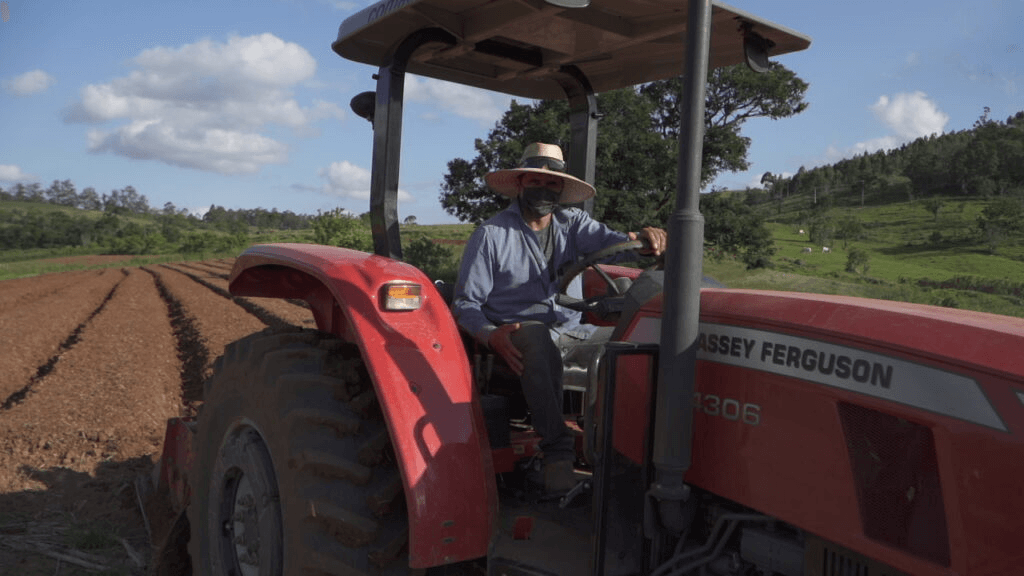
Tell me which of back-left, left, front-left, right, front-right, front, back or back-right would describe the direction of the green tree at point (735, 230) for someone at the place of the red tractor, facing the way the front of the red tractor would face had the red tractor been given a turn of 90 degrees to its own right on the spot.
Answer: back-right

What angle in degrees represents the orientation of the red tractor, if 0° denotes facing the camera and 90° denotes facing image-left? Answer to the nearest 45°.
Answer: approximately 315°

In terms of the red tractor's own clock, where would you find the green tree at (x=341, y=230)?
The green tree is roughly at 7 o'clock from the red tractor.

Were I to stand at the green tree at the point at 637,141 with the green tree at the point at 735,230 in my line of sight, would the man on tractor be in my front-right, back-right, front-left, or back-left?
back-right

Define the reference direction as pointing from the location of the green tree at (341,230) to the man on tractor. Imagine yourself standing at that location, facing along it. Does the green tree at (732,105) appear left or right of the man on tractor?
left

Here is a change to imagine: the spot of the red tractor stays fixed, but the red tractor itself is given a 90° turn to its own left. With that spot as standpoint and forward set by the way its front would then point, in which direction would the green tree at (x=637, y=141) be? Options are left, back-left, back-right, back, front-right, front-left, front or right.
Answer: front-left

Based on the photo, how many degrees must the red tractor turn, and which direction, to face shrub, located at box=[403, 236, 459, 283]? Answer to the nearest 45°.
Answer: approximately 135° to its left

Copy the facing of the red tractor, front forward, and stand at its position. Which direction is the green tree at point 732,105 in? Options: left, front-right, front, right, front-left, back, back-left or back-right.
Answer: back-left
